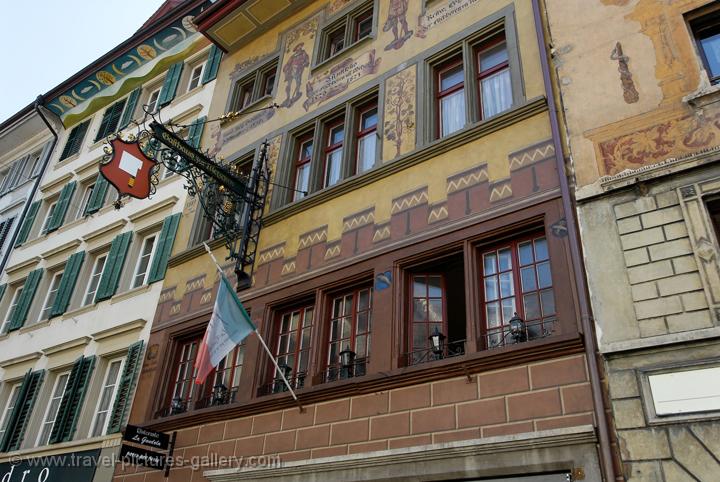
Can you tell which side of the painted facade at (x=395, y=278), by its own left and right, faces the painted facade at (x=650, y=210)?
left

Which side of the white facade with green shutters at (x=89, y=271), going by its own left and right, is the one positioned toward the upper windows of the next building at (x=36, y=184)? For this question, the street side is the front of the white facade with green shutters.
right

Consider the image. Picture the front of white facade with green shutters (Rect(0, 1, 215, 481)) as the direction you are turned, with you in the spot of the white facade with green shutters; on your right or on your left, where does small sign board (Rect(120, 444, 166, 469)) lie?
on your left

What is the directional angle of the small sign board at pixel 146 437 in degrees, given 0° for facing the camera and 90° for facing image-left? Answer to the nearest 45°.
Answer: approximately 315°

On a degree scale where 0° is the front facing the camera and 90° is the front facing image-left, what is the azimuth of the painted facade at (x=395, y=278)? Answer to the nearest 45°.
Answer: approximately 45°
